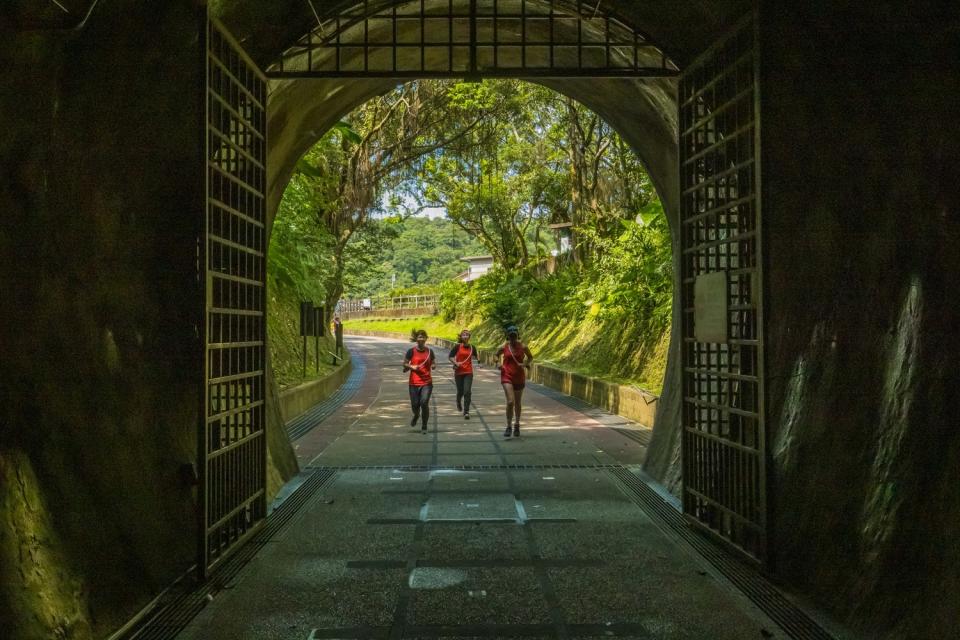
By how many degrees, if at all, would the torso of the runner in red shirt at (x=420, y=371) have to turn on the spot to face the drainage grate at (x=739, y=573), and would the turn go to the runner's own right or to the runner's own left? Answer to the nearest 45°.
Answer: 0° — they already face it

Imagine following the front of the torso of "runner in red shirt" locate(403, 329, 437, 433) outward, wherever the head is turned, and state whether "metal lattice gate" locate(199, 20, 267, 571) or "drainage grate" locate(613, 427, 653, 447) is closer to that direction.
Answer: the metal lattice gate

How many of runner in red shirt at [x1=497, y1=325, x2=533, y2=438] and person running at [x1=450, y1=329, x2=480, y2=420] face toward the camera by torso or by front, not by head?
2

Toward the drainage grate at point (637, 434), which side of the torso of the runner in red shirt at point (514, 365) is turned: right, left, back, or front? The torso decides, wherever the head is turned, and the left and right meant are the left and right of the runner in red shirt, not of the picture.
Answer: left

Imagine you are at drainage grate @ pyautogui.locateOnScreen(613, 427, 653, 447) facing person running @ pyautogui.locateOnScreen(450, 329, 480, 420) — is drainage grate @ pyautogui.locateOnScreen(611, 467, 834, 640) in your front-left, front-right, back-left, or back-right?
back-left

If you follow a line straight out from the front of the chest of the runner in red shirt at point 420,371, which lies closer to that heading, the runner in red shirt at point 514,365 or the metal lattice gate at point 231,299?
the metal lattice gate

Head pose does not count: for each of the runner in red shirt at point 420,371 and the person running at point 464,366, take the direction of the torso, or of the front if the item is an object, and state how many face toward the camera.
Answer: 2

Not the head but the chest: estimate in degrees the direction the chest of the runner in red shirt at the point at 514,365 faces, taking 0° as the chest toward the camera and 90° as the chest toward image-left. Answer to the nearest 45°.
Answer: approximately 0°

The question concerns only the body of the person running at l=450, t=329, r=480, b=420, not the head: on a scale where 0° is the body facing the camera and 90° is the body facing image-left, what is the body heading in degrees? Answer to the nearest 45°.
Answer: approximately 0°
